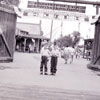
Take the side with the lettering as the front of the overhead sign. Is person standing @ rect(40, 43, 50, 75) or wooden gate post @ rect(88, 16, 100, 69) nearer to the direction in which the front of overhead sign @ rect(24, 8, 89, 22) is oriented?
the person standing

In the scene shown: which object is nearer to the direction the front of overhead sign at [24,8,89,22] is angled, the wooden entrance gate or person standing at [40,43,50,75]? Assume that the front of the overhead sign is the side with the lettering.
the person standing

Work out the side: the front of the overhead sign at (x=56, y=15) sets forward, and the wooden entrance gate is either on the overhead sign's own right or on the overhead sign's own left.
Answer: on the overhead sign's own right

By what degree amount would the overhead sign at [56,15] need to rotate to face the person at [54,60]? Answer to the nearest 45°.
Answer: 0° — it already faces them

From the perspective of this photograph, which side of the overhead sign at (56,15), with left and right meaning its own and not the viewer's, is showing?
front

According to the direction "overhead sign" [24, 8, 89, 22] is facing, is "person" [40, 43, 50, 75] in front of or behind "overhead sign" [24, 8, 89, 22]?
in front

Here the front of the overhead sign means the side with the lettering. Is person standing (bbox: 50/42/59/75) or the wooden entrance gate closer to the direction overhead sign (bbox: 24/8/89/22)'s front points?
the person standing

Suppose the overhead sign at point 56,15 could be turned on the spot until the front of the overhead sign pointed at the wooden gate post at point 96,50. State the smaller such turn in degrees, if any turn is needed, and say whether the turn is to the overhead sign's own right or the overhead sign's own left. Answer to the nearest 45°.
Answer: approximately 45° to the overhead sign's own left
